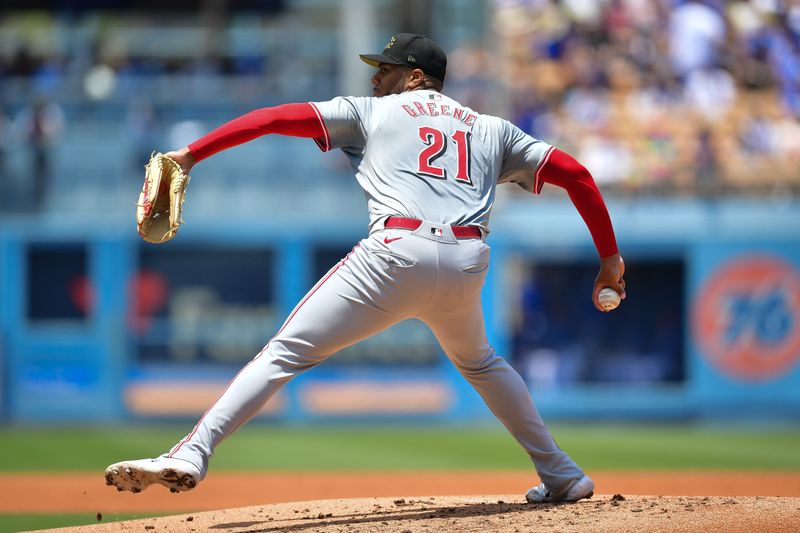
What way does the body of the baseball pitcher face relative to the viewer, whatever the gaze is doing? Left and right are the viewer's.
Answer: facing away from the viewer
